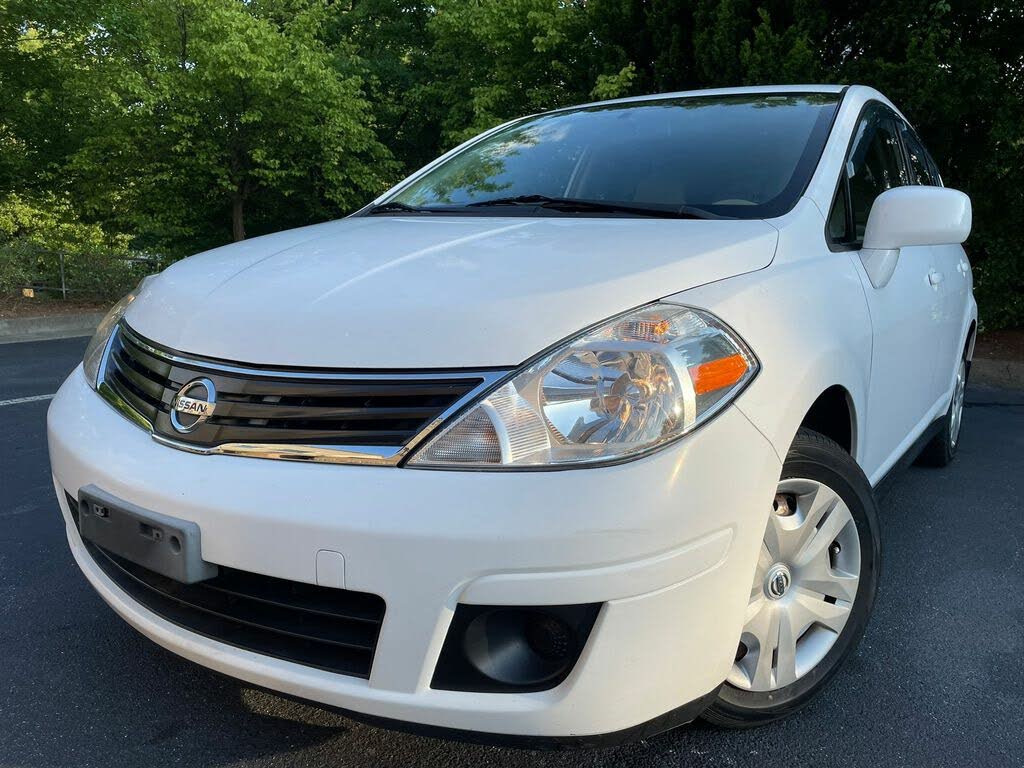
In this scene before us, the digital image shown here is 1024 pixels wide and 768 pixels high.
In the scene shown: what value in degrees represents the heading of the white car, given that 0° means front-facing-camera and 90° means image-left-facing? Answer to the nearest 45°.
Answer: approximately 45°

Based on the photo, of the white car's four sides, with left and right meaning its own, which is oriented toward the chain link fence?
right
